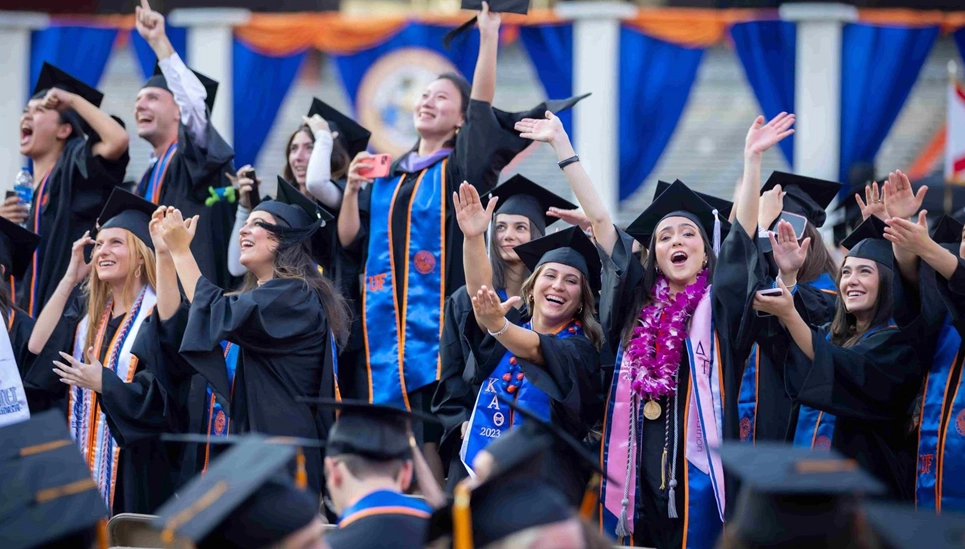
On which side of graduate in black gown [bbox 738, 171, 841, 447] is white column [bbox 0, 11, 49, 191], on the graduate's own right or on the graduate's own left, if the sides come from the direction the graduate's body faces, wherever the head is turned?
on the graduate's own right

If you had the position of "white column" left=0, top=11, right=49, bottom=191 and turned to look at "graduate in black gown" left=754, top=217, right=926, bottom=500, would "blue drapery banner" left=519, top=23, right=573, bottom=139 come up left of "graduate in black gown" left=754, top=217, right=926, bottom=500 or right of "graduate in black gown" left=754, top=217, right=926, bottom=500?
left

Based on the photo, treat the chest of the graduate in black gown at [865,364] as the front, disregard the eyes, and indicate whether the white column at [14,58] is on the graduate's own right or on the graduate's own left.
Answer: on the graduate's own right

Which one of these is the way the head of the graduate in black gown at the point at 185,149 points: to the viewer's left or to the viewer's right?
to the viewer's left

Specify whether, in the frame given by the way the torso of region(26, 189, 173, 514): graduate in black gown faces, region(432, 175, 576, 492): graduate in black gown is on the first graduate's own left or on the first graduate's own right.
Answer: on the first graduate's own left

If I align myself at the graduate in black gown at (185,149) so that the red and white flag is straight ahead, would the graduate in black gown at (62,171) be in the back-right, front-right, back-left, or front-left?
back-left

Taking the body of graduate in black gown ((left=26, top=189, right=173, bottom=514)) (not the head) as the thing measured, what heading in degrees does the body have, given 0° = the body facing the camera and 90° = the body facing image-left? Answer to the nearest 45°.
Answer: approximately 45°
